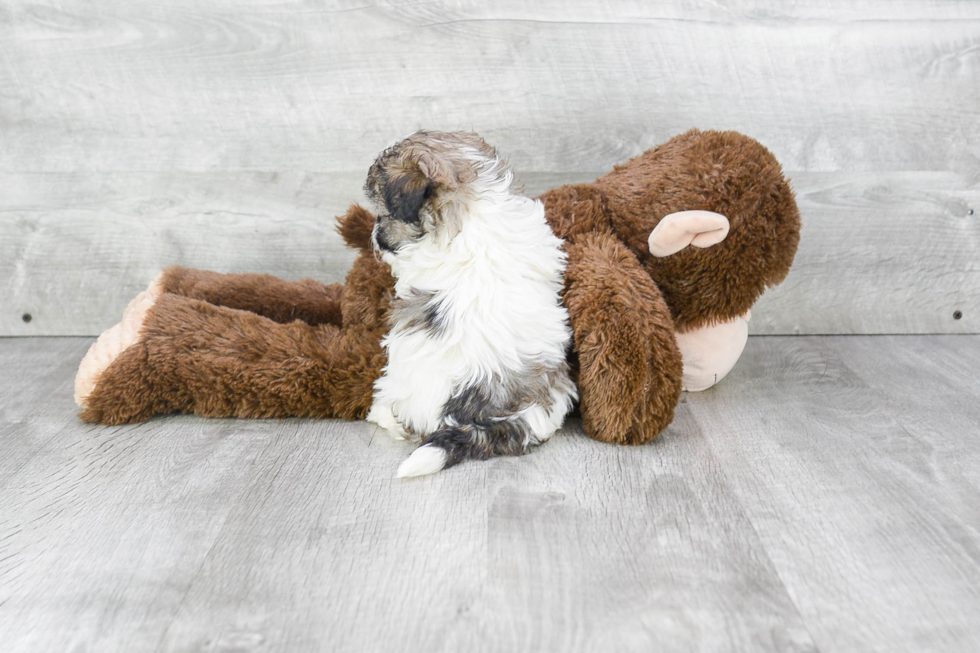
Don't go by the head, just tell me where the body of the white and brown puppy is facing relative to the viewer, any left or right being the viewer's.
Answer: facing away from the viewer and to the left of the viewer
